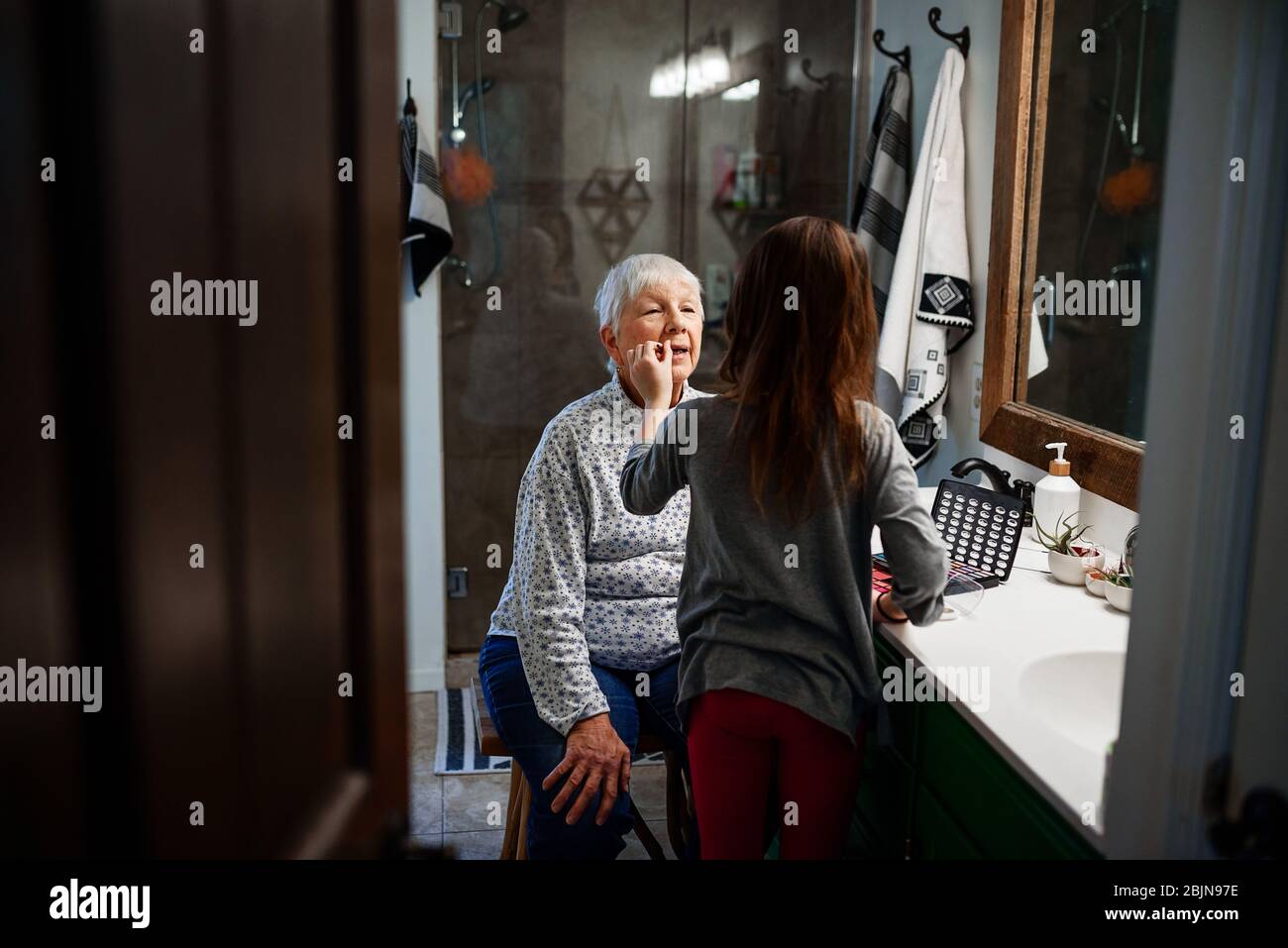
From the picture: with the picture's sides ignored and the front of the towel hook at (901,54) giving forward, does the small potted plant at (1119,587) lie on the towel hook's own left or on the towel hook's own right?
on the towel hook's own left

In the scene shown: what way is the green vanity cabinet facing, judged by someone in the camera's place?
facing to the left of the viewer

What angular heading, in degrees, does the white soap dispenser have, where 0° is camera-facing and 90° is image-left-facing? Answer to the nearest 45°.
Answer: approximately 90°

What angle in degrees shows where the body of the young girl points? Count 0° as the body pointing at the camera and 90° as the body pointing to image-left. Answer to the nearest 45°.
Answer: approximately 180°

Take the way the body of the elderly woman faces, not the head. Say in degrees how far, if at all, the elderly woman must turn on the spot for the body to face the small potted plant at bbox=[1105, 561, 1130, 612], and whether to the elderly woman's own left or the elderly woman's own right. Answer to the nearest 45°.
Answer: approximately 45° to the elderly woman's own left

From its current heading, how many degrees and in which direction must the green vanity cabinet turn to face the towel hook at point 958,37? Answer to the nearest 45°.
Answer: approximately 90° to its right

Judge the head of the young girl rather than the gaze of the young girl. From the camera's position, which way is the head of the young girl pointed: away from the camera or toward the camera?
away from the camera
